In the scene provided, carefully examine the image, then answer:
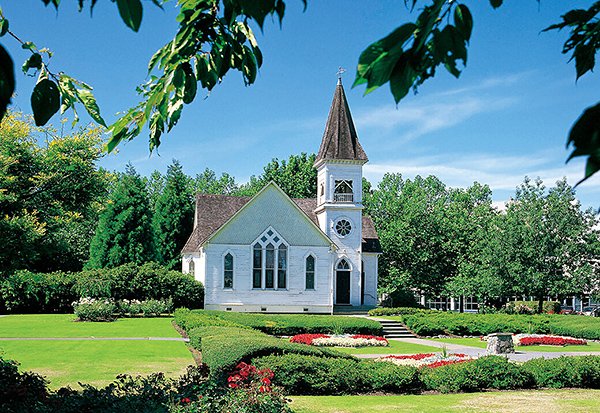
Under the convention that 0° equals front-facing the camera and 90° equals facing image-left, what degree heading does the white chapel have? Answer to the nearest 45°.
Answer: approximately 0°

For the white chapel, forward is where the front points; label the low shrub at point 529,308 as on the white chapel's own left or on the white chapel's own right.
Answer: on the white chapel's own left

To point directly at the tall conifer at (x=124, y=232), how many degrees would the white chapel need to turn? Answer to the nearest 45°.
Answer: approximately 135° to its right

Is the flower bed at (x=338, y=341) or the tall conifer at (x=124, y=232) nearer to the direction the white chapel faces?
the flower bed

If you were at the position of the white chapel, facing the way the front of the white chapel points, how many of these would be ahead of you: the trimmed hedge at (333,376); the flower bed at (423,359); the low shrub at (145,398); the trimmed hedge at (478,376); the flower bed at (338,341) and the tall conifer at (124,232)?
5

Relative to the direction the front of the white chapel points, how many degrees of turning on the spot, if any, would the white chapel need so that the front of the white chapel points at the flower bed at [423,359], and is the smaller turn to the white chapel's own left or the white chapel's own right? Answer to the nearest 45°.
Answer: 0° — it already faces it

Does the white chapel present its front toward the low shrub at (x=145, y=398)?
yes

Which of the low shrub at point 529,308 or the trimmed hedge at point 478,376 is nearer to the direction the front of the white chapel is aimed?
the trimmed hedge
